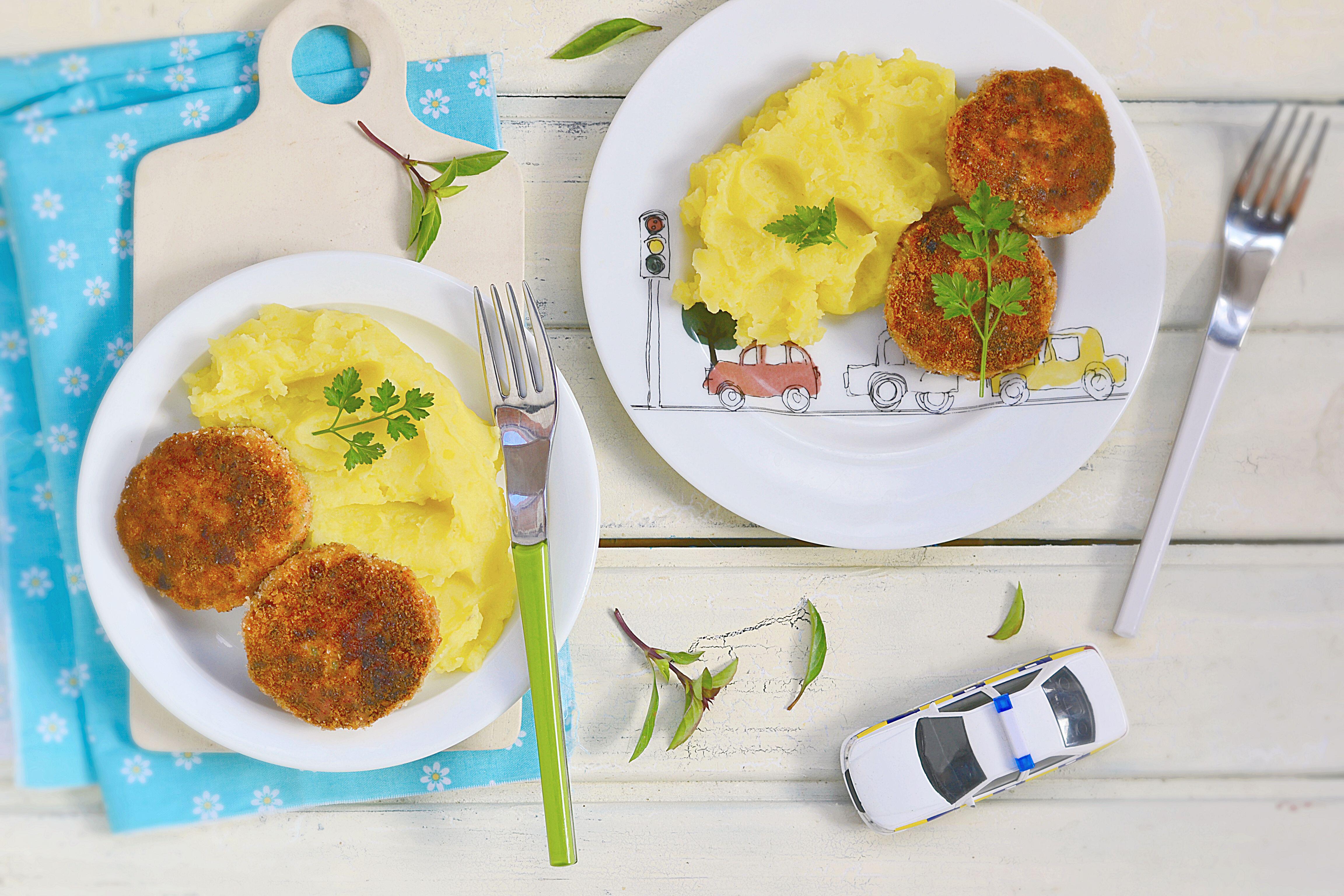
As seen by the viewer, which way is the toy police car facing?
to the viewer's left

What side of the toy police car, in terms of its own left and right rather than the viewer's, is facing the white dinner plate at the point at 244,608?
front

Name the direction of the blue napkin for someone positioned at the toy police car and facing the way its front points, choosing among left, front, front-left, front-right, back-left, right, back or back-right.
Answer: front

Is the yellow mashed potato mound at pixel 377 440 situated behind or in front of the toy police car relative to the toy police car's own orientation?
in front

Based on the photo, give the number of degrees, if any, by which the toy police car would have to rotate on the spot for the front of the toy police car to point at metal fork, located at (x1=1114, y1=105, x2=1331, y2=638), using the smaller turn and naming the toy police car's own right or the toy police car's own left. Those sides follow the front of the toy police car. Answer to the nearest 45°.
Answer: approximately 135° to the toy police car's own right
